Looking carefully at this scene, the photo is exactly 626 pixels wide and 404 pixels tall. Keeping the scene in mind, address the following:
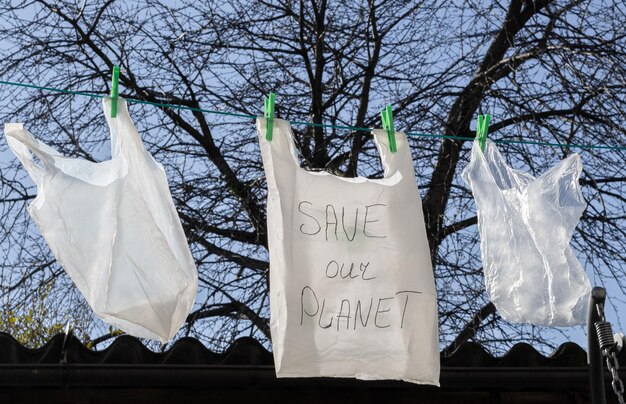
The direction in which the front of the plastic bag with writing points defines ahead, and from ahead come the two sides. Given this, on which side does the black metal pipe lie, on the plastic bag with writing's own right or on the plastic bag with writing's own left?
on the plastic bag with writing's own left

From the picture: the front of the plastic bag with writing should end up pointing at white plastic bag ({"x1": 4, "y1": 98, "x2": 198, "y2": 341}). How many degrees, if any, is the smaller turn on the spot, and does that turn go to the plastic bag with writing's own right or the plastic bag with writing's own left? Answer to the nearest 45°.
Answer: approximately 90° to the plastic bag with writing's own right

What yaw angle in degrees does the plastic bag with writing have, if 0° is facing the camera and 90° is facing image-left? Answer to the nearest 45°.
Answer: approximately 0°

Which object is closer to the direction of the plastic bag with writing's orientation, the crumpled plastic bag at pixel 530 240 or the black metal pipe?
the black metal pipe

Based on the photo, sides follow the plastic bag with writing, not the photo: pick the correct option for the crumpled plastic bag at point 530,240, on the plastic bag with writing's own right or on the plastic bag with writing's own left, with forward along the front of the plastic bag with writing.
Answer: on the plastic bag with writing's own left

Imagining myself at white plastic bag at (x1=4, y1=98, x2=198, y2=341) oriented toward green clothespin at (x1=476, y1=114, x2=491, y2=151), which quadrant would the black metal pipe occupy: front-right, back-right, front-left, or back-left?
front-right
